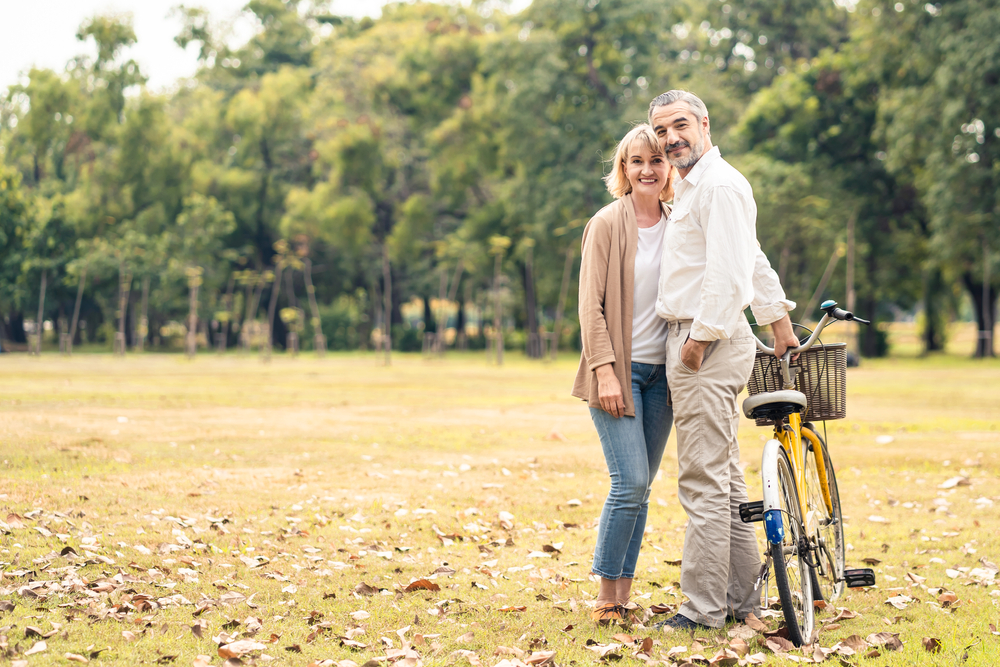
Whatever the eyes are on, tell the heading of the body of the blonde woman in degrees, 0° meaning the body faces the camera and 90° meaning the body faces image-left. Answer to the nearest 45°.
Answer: approximately 315°

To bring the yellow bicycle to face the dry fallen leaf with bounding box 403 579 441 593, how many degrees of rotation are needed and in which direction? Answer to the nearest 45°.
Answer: approximately 90° to its left

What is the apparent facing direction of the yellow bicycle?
away from the camera

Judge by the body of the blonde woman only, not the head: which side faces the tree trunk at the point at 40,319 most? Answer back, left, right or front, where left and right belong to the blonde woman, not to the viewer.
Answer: back

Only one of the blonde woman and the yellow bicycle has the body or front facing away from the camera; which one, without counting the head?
the yellow bicycle

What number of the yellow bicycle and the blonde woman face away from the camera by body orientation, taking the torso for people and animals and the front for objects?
1
